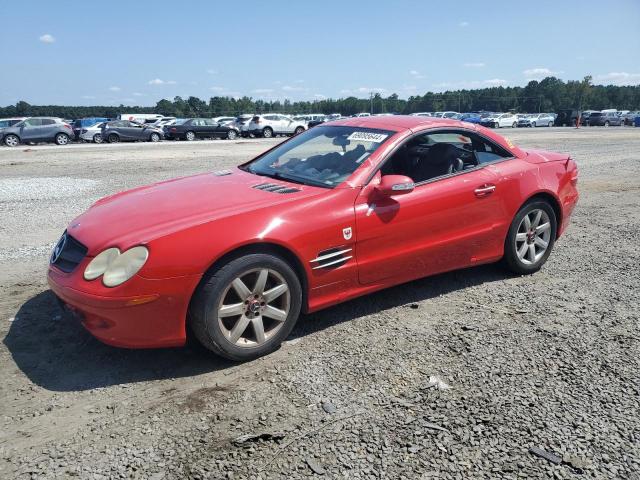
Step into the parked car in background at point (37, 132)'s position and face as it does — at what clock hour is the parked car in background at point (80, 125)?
the parked car in background at point (80, 125) is roughly at 4 o'clock from the parked car in background at point (37, 132).

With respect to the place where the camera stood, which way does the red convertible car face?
facing the viewer and to the left of the viewer

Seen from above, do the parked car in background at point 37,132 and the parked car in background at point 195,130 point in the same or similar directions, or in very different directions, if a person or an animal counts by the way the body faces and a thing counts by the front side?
very different directions

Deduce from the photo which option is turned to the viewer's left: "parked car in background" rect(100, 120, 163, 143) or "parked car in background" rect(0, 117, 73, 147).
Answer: "parked car in background" rect(0, 117, 73, 147)

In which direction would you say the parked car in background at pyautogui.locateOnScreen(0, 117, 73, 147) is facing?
to the viewer's left

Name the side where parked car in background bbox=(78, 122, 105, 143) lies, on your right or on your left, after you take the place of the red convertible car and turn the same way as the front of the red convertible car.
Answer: on your right

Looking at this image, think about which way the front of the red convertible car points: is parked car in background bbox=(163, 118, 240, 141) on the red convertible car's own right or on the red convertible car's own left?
on the red convertible car's own right

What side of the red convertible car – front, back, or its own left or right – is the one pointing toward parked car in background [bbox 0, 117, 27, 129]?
right

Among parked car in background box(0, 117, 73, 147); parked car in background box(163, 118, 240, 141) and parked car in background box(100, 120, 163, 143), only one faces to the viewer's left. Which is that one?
parked car in background box(0, 117, 73, 147)

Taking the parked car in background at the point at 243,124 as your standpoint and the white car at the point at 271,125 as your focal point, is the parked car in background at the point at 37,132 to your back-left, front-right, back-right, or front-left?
back-right

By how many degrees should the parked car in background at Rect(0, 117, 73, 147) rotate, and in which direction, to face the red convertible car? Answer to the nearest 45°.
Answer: approximately 90° to its left

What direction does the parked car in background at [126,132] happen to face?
to the viewer's right

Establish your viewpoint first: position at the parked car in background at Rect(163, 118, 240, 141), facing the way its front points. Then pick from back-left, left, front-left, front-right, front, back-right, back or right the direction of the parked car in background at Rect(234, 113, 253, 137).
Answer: front-left
